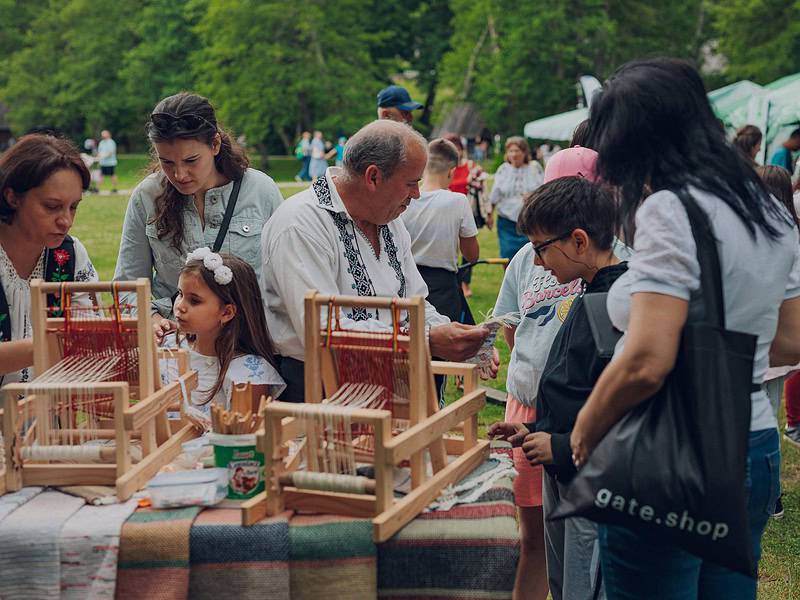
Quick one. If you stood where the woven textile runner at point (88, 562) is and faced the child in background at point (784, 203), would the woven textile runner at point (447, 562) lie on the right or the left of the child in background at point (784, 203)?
right

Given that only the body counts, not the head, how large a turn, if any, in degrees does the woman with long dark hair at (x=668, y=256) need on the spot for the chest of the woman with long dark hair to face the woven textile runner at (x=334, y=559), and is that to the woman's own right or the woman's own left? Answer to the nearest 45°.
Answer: approximately 45° to the woman's own left

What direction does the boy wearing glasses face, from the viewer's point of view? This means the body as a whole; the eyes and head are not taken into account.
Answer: to the viewer's left

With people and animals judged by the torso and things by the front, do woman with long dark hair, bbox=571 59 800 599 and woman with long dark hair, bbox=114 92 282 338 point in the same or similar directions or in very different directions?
very different directions

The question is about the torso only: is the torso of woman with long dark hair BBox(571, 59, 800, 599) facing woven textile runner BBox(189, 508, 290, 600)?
no

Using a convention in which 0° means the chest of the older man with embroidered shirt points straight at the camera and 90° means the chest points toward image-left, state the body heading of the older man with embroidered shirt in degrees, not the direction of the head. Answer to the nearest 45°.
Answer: approximately 315°

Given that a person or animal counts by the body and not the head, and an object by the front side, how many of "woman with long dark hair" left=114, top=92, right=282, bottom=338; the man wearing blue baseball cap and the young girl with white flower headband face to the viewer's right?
1

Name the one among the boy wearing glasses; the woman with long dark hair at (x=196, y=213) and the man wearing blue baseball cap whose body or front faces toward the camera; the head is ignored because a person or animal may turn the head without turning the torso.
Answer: the woman with long dark hair

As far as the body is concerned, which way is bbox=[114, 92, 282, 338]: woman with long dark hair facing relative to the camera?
toward the camera

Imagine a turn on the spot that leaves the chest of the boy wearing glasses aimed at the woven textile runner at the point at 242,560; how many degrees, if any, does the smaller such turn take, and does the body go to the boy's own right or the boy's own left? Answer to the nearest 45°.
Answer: approximately 45° to the boy's own left
